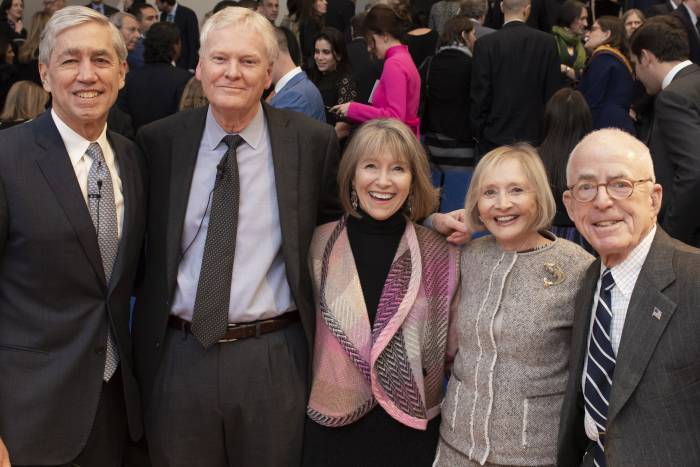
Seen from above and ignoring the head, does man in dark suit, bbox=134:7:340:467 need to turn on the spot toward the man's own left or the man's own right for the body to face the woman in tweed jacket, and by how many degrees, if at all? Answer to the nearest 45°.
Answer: approximately 90° to the man's own left

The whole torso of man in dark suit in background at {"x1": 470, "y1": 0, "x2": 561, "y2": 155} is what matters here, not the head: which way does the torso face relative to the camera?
away from the camera

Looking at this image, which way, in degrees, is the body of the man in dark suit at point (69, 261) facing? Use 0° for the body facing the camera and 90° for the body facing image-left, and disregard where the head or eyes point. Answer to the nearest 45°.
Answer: approximately 315°

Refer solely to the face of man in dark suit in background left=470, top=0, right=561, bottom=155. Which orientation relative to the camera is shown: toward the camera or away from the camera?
away from the camera

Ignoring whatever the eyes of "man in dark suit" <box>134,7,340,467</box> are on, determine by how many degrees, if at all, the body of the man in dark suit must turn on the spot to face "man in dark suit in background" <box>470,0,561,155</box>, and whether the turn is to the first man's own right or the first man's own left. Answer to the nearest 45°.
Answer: approximately 135° to the first man's own left

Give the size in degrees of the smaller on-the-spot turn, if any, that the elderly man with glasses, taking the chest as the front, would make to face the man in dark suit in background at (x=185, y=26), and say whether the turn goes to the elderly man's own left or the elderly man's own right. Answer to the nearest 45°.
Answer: approximately 90° to the elderly man's own right

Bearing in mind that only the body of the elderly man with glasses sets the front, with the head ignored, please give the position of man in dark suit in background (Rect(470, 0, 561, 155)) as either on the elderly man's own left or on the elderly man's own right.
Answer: on the elderly man's own right

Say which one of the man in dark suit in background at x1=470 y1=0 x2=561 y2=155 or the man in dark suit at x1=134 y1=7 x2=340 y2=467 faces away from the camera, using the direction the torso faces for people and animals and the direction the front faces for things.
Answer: the man in dark suit in background

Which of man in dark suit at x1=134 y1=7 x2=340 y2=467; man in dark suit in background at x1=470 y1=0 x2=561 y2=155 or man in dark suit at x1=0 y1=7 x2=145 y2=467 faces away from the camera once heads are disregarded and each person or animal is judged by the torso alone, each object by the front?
the man in dark suit in background

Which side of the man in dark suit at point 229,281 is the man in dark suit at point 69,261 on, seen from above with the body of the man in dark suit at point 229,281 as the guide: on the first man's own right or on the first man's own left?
on the first man's own right

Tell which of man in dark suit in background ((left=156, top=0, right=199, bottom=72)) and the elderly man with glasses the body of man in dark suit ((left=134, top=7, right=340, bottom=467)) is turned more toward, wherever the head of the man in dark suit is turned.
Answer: the elderly man with glasses

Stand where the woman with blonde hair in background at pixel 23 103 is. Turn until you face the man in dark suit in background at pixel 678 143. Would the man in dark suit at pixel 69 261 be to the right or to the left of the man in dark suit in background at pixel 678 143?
right

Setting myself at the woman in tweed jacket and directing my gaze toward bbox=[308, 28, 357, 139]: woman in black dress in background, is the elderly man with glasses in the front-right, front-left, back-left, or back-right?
back-right

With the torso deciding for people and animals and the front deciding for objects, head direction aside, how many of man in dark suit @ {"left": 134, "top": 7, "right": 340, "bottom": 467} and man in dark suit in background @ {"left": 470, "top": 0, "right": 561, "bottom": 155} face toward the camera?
1
